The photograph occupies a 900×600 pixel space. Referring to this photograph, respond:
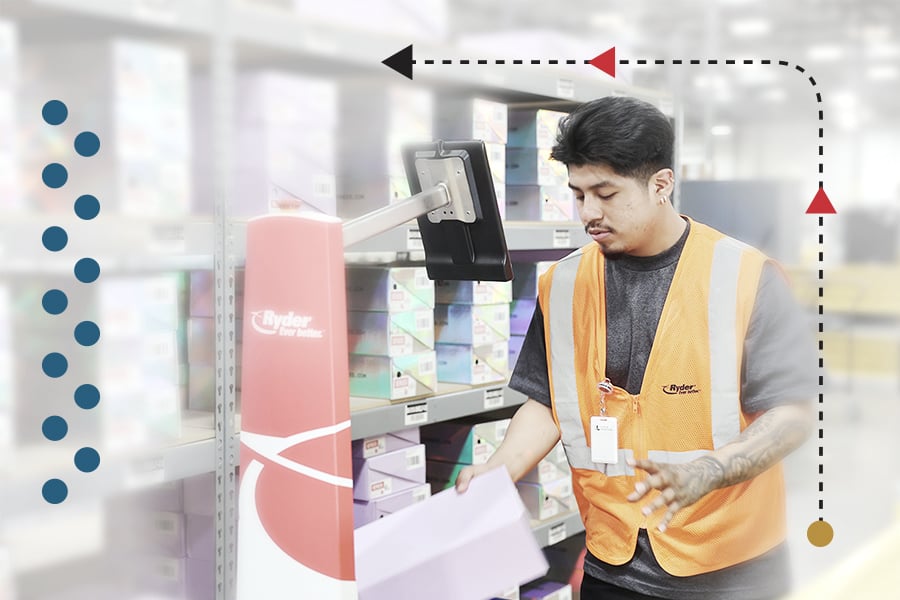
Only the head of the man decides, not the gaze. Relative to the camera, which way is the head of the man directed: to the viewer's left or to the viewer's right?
to the viewer's left

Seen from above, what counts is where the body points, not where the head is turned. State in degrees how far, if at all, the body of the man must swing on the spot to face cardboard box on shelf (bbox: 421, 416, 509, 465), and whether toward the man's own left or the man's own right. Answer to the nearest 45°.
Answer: approximately 90° to the man's own right

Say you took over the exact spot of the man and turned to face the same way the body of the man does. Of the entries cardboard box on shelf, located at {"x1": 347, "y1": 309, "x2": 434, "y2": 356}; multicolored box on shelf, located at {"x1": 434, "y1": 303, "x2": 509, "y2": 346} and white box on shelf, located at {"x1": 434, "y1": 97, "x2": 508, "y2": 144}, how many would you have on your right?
3

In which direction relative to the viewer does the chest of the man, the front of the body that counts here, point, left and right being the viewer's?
facing the viewer and to the left of the viewer

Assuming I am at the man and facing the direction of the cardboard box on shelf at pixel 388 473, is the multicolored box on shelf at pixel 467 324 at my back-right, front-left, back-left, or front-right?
front-right

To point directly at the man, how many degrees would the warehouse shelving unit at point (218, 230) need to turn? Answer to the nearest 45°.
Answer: approximately 45° to its left

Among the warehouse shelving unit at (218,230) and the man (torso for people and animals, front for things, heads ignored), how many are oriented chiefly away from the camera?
0

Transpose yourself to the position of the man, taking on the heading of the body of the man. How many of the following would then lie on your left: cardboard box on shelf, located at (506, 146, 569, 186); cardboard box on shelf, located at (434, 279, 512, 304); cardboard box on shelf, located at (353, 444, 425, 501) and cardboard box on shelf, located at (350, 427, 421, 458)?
0

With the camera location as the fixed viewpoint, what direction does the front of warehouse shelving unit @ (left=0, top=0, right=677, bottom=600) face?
facing the viewer and to the right of the viewer

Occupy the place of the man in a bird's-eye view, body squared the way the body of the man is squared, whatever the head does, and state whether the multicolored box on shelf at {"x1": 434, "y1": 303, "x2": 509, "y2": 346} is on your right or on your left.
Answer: on your right
